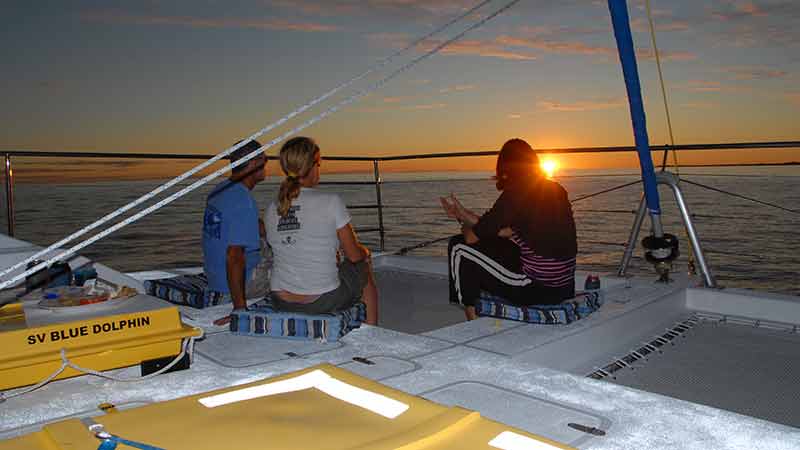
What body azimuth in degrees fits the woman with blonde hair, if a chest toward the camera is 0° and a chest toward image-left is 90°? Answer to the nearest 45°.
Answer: approximately 225°

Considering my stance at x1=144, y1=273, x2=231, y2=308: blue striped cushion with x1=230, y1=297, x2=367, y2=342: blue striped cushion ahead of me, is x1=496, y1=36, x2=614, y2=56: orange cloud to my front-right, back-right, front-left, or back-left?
back-left

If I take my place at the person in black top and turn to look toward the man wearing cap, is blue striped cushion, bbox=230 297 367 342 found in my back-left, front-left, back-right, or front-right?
front-left

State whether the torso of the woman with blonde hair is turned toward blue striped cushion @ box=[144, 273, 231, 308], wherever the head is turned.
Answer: no

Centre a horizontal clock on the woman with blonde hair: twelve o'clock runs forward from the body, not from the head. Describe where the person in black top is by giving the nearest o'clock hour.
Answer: The person in black top is roughly at 1 o'clock from the woman with blonde hair.

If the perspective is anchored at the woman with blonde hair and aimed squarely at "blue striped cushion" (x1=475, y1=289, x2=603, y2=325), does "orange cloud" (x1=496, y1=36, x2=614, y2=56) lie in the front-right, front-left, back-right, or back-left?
front-left

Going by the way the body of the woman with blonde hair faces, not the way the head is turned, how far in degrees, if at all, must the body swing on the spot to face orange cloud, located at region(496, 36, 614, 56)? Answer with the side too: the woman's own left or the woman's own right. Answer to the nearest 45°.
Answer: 0° — they already face it

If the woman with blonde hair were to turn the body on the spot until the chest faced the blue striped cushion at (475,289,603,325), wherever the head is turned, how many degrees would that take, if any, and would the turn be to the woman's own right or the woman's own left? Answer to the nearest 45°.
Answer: approximately 45° to the woman's own right
